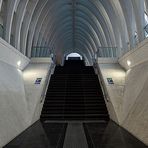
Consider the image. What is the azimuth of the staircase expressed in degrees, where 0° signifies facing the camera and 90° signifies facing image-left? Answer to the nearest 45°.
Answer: approximately 0°
